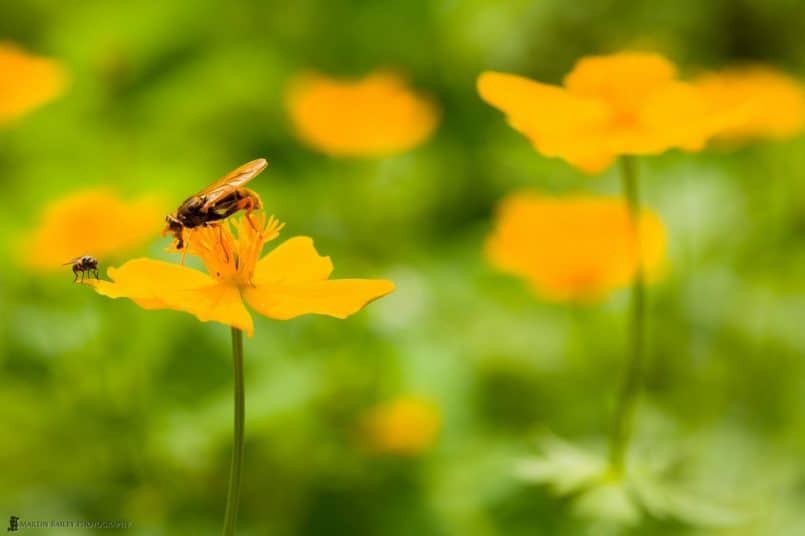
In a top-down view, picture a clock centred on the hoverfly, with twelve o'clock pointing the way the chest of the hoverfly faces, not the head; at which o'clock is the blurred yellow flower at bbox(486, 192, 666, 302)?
The blurred yellow flower is roughly at 4 o'clock from the hoverfly.

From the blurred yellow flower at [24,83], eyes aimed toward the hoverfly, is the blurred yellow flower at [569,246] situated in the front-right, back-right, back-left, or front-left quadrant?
front-left

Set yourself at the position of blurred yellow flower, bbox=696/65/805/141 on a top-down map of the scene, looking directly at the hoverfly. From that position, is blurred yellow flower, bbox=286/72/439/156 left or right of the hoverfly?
right

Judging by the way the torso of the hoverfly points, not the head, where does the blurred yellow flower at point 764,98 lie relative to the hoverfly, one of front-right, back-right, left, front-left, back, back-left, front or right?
back-right

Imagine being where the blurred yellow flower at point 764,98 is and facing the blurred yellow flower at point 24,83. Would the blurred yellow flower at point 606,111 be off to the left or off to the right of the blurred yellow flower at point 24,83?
left

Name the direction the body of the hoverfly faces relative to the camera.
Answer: to the viewer's left

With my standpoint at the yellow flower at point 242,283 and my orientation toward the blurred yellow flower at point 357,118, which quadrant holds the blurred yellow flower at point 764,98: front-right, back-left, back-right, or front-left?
front-right

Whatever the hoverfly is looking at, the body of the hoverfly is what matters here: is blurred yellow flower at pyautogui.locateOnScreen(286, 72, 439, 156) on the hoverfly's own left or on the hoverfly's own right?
on the hoverfly's own right

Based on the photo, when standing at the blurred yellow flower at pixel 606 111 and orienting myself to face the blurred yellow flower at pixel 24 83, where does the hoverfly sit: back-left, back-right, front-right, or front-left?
front-left
